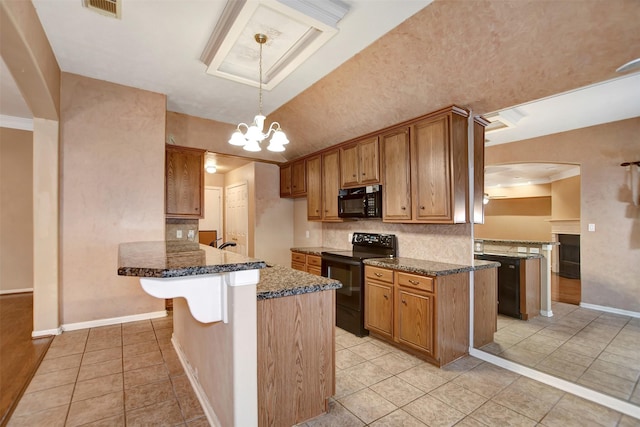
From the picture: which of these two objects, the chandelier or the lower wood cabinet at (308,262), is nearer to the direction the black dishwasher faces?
the chandelier

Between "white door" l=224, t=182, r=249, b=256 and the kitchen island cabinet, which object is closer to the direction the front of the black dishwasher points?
the kitchen island cabinet

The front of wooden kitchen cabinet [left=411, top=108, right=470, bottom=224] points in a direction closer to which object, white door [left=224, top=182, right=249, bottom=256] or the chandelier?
the chandelier

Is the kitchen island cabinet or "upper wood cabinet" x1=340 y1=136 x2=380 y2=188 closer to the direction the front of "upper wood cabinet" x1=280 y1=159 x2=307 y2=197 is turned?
the kitchen island cabinet

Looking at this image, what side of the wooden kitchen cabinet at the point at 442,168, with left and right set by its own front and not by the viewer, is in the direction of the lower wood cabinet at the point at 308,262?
right

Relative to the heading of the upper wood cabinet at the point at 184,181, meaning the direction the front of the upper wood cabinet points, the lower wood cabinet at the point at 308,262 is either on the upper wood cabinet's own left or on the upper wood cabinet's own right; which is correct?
on the upper wood cabinet's own left

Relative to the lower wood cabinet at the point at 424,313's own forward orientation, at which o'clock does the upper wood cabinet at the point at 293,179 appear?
The upper wood cabinet is roughly at 3 o'clock from the lower wood cabinet.

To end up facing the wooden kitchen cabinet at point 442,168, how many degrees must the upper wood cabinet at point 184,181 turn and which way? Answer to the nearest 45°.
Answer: approximately 45° to its left
